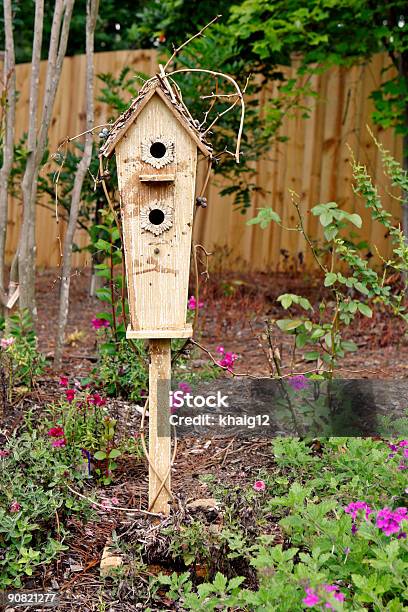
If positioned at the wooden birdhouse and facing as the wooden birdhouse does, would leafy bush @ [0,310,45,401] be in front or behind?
behind

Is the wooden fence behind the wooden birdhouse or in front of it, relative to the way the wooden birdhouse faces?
behind

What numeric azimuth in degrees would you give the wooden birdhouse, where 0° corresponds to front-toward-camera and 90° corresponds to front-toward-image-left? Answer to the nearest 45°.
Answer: approximately 0°

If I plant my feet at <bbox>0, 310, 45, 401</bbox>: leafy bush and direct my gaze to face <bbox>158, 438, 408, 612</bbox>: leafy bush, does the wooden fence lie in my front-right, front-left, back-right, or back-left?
back-left

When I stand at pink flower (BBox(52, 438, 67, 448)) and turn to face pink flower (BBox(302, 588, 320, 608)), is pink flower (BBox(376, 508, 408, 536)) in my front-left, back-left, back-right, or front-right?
front-left

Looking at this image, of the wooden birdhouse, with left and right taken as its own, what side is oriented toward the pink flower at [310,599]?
front

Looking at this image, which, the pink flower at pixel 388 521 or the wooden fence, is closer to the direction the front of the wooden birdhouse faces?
the pink flower

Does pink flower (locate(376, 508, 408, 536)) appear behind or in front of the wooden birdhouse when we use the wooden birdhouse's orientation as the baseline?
in front
